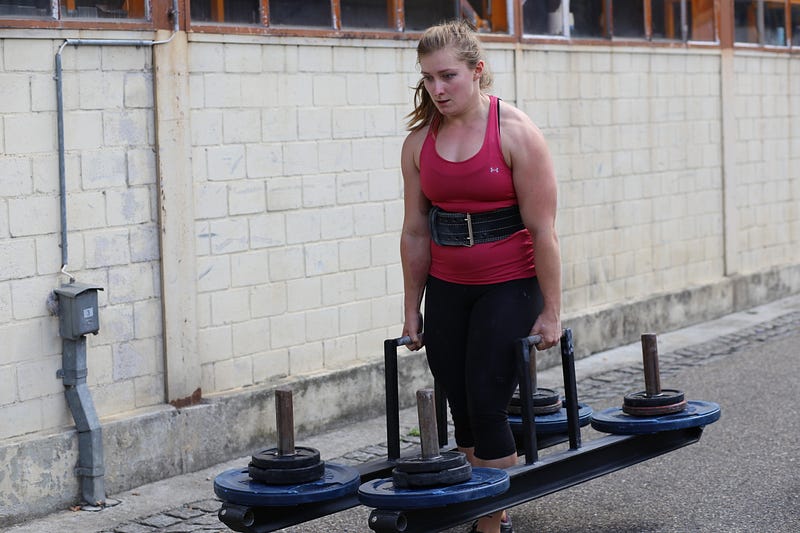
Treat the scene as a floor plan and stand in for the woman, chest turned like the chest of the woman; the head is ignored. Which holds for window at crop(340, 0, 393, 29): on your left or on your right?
on your right

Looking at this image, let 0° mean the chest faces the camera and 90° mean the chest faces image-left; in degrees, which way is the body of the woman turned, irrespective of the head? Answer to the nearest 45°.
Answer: approximately 45°

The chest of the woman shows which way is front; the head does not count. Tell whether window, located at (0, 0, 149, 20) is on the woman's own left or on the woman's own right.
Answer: on the woman's own right

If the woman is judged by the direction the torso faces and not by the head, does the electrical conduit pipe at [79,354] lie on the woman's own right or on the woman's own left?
on the woman's own right

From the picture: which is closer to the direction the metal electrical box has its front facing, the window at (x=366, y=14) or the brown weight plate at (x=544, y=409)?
the brown weight plate
